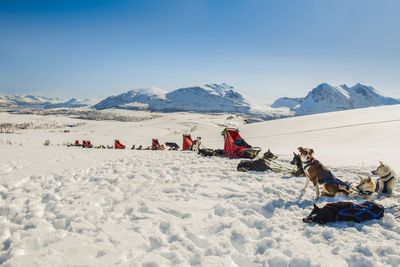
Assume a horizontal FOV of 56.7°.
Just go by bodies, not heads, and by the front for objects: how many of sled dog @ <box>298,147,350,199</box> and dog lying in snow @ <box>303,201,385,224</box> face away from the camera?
0

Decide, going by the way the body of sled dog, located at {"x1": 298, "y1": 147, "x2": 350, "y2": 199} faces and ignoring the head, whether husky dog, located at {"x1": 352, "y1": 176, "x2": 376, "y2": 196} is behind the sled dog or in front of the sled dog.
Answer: behind

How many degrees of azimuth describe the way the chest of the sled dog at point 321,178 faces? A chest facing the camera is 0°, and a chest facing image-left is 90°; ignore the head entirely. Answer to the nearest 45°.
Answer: approximately 45°

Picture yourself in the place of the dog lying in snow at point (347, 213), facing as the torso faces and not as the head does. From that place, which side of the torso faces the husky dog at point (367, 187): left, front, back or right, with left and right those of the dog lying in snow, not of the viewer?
right

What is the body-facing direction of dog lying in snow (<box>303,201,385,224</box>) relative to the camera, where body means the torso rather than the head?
to the viewer's left

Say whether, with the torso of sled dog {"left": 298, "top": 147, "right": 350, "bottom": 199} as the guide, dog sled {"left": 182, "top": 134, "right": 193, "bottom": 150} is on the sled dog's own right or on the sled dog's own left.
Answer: on the sled dog's own right

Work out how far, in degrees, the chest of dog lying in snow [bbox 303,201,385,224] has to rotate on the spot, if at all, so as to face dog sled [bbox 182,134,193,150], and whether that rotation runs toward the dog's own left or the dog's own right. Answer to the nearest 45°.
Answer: approximately 45° to the dog's own right
